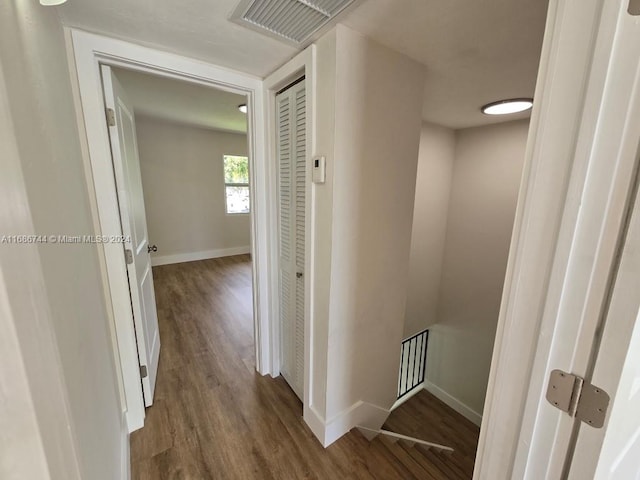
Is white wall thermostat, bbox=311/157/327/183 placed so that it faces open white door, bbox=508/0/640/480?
no

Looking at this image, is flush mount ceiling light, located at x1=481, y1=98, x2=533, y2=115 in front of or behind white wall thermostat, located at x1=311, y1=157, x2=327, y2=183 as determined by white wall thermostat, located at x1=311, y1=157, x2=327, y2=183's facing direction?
behind

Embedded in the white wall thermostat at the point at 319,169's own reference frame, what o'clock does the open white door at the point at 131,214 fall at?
The open white door is roughly at 2 o'clock from the white wall thermostat.

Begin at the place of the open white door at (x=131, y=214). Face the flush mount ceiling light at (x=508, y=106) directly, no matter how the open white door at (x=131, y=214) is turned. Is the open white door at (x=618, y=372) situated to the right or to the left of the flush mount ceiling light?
right

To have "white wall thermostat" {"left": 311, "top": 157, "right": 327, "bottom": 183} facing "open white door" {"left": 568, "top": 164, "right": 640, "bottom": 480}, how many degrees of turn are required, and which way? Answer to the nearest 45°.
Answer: approximately 90° to its left

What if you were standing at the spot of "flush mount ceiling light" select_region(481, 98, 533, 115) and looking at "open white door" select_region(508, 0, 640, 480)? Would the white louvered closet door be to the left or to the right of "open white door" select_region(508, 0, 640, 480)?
right

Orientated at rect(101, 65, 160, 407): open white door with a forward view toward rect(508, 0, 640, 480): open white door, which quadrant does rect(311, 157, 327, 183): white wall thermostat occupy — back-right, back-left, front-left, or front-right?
front-left
